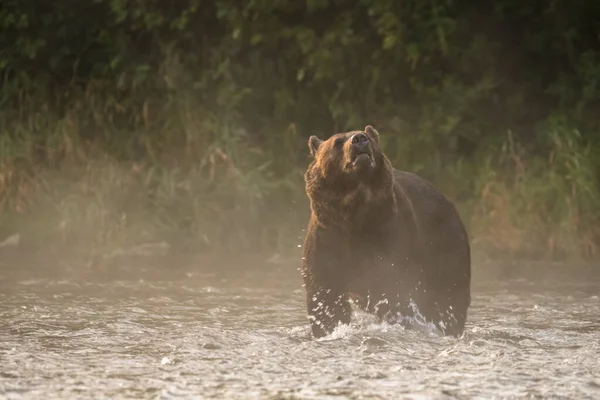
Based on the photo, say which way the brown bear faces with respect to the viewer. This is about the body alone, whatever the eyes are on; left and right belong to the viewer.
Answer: facing the viewer and to the left of the viewer
